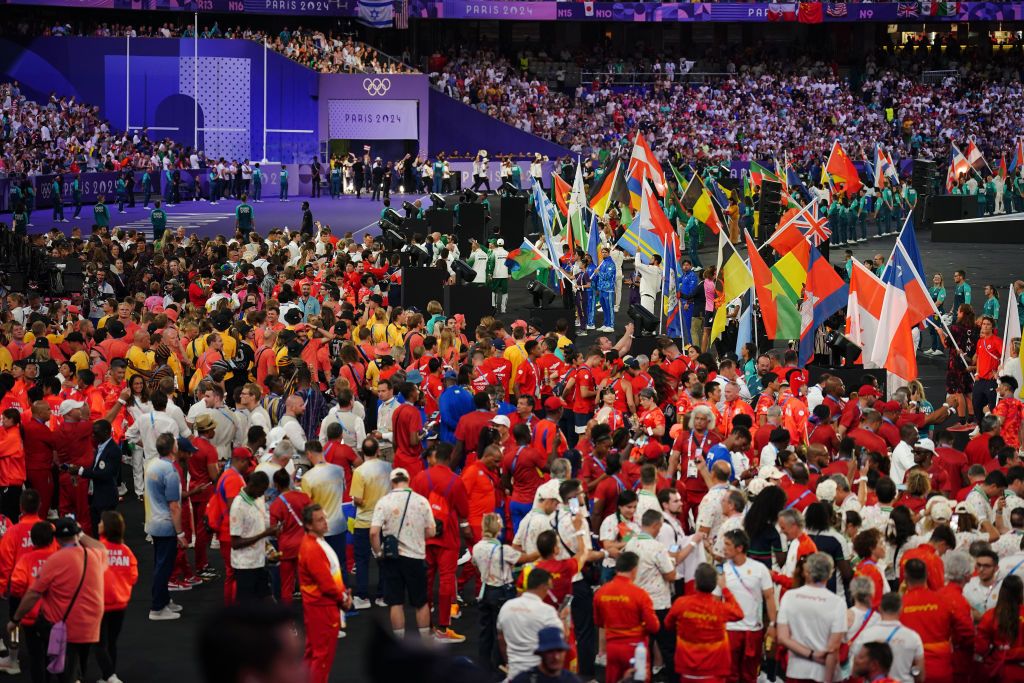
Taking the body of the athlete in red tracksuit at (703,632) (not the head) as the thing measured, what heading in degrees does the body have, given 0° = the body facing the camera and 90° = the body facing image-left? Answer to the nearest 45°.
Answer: approximately 180°

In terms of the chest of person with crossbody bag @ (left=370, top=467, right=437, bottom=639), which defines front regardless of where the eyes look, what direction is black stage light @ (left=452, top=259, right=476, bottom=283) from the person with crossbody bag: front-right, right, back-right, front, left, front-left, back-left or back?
front

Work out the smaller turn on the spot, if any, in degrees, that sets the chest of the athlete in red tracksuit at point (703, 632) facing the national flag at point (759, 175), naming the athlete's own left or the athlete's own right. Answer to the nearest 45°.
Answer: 0° — they already face it

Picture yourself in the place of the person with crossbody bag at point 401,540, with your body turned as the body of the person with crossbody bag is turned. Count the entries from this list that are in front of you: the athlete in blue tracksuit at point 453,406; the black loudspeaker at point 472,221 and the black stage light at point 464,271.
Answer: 3

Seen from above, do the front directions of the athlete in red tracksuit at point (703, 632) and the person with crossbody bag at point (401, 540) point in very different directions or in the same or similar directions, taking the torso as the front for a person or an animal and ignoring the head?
same or similar directions

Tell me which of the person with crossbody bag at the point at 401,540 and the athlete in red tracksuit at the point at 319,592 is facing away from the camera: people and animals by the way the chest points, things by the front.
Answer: the person with crossbody bag

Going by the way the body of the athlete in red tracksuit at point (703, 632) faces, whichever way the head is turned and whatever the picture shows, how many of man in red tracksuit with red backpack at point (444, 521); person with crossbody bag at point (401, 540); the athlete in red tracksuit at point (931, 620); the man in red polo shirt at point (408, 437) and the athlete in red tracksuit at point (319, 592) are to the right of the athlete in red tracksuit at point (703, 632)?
1

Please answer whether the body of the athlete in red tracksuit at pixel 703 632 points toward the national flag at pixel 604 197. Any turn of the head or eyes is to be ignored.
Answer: yes

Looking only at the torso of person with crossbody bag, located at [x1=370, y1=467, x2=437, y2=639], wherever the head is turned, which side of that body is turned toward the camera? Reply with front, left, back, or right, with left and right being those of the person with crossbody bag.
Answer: back

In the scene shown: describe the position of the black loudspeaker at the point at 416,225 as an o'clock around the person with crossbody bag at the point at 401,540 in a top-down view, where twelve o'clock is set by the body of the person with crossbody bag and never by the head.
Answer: The black loudspeaker is roughly at 12 o'clock from the person with crossbody bag.

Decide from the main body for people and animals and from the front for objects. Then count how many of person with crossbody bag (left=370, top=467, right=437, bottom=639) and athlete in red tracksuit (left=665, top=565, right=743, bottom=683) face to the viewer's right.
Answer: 0
